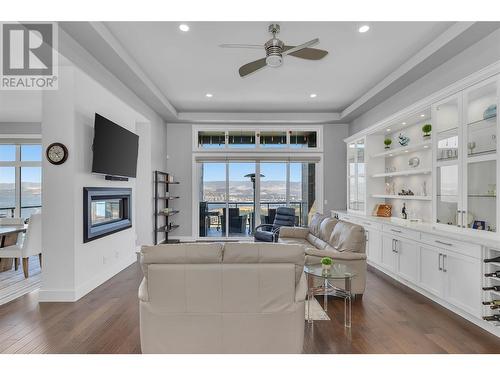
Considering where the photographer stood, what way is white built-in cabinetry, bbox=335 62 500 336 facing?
facing the viewer and to the left of the viewer

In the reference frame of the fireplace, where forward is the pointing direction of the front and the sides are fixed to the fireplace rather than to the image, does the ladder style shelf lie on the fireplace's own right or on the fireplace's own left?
on the fireplace's own left

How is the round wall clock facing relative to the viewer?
toward the camera

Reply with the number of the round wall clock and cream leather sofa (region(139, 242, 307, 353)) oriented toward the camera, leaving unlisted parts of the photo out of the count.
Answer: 1

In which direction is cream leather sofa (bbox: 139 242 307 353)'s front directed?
away from the camera

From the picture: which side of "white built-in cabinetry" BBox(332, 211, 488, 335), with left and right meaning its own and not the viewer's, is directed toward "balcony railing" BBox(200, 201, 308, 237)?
right

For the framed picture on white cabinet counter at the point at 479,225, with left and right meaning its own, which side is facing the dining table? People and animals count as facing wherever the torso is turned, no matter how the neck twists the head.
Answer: front

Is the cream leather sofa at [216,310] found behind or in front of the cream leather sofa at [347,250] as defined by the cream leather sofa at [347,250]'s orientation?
in front

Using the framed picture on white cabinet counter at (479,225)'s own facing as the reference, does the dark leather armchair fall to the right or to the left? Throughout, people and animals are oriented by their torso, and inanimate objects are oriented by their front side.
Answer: on its right

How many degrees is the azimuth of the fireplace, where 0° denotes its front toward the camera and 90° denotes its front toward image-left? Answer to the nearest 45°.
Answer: approximately 315°

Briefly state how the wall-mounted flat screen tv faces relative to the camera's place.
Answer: facing the viewer and to the right of the viewer

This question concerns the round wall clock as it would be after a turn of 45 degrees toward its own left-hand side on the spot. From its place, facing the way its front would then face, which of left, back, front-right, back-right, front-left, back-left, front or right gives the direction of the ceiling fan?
front

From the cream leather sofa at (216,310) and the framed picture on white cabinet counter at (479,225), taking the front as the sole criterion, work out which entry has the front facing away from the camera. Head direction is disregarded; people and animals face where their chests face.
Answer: the cream leather sofa

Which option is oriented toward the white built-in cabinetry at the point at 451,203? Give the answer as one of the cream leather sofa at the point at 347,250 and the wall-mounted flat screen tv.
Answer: the wall-mounted flat screen tv

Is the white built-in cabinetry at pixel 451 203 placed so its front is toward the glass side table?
yes

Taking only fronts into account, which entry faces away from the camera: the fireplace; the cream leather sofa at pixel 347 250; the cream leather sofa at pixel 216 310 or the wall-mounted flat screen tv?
the cream leather sofa at pixel 216 310
